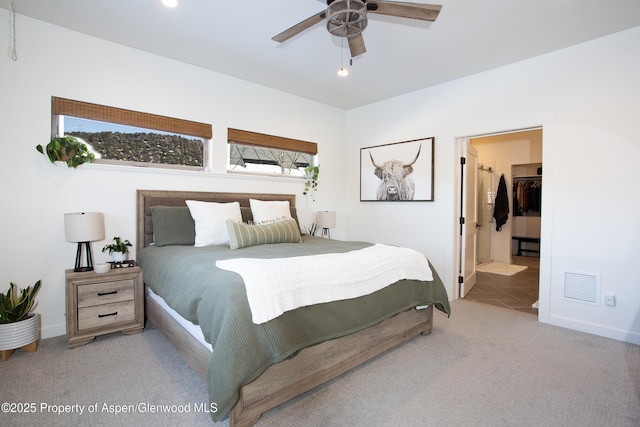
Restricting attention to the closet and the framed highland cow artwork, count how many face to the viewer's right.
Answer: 0

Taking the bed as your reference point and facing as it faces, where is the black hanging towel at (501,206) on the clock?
The black hanging towel is roughly at 9 o'clock from the bed.

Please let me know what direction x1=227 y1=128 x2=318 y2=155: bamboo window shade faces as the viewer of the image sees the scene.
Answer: facing the viewer and to the right of the viewer

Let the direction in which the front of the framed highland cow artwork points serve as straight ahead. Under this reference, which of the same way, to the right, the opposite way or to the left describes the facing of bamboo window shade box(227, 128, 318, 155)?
to the left

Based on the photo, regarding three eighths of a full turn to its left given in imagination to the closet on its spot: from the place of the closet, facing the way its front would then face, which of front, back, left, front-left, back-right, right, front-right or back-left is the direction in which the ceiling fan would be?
back-right

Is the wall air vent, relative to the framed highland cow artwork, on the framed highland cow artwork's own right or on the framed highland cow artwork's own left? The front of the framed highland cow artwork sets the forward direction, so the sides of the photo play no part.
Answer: on the framed highland cow artwork's own left

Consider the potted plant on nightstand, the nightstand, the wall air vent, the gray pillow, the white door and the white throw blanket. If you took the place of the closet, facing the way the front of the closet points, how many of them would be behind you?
0

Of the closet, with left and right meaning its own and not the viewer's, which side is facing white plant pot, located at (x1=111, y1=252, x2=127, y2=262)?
front

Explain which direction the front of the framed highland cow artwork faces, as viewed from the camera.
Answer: facing the viewer and to the left of the viewer

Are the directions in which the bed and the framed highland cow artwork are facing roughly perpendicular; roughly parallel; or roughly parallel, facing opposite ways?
roughly perpendicular

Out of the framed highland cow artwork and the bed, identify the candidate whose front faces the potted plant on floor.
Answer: the framed highland cow artwork

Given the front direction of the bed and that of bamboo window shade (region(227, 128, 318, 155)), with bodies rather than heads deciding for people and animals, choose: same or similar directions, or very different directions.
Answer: same or similar directions

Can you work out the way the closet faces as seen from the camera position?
facing the viewer

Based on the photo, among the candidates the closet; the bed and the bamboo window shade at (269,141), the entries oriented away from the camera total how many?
0

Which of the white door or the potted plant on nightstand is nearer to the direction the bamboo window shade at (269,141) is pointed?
the white door

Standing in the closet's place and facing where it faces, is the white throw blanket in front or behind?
in front

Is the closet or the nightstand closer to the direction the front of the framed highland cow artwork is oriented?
the nightstand

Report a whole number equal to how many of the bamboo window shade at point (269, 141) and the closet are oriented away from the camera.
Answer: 0

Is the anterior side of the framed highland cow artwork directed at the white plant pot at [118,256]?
yes

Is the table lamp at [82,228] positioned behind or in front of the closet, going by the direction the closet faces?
in front

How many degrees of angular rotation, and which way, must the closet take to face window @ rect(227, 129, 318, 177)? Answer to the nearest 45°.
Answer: approximately 45° to its right

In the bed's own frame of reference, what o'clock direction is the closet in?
The closet is roughly at 9 o'clock from the bed.
